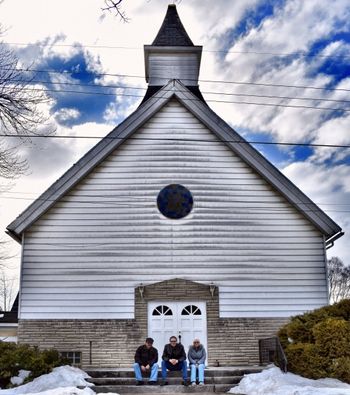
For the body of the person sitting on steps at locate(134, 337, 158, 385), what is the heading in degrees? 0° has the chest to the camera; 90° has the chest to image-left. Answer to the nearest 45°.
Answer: approximately 0°

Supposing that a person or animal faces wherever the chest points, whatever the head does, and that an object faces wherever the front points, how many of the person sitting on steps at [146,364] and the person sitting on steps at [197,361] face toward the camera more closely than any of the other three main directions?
2

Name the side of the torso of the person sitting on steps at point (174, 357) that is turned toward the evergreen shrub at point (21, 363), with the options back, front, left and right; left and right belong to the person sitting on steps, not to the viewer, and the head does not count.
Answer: right

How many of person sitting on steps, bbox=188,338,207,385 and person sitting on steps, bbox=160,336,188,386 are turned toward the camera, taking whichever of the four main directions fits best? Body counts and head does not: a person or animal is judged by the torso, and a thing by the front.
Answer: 2

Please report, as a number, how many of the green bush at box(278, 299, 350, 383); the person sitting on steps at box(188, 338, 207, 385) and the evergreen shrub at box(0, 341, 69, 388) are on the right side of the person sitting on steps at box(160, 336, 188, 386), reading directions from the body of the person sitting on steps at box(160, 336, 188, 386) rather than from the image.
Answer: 1

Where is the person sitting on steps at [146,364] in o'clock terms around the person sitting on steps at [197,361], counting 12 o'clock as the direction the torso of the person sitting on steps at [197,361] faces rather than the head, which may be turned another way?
the person sitting on steps at [146,364] is roughly at 3 o'clock from the person sitting on steps at [197,361].

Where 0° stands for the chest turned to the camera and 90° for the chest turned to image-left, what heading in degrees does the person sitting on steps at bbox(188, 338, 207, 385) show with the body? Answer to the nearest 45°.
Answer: approximately 0°
